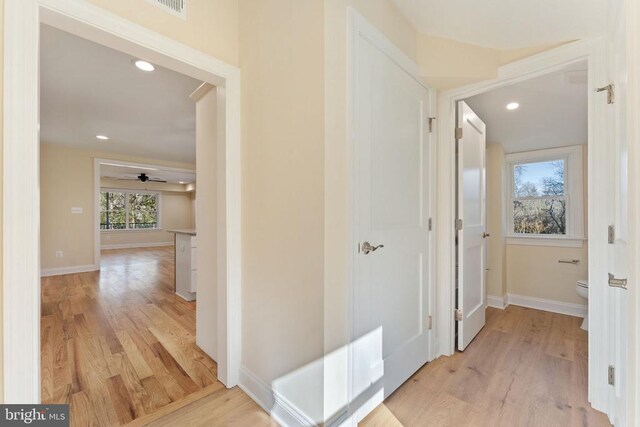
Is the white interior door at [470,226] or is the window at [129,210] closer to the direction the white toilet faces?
the window

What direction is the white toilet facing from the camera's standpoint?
to the viewer's left

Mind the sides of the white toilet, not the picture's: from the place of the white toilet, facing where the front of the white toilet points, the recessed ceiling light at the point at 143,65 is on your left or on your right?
on your left

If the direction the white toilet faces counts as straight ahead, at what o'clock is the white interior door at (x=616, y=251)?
The white interior door is roughly at 9 o'clock from the white toilet.

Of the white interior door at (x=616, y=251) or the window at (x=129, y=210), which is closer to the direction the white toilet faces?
the window

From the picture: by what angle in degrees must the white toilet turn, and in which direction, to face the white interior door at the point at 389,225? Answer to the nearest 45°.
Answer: approximately 90° to its left

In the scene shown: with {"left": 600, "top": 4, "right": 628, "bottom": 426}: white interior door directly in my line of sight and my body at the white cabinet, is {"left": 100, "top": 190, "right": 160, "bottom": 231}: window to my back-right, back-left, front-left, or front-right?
back-left
